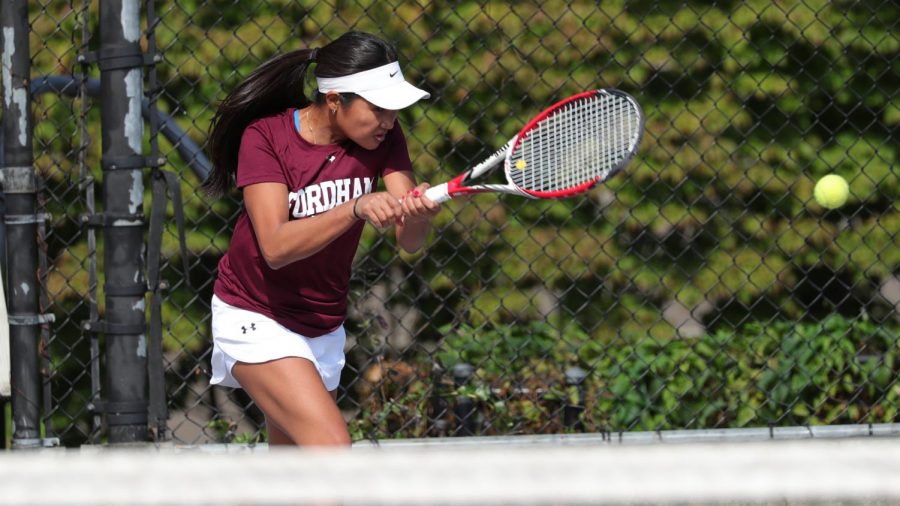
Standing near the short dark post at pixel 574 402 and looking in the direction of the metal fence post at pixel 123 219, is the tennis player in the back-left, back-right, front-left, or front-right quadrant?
front-left

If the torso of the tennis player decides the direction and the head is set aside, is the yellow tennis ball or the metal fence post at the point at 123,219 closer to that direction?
the yellow tennis ball

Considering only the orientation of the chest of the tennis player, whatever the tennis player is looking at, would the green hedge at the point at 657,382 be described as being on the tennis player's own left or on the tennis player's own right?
on the tennis player's own left

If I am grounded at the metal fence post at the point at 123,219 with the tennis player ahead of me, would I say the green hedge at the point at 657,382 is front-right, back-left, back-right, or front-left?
front-left

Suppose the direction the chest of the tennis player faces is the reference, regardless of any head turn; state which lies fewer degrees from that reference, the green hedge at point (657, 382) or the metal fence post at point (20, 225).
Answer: the green hedge

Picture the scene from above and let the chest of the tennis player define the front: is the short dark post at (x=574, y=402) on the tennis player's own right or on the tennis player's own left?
on the tennis player's own left

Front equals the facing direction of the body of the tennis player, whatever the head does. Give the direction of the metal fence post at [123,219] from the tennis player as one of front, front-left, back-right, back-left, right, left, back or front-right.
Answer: back

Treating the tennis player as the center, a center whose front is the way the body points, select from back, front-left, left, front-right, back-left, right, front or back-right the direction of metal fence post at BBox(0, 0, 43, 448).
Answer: back

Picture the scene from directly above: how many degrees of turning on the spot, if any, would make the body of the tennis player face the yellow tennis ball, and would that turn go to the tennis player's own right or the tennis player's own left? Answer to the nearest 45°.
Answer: approximately 90° to the tennis player's own left
